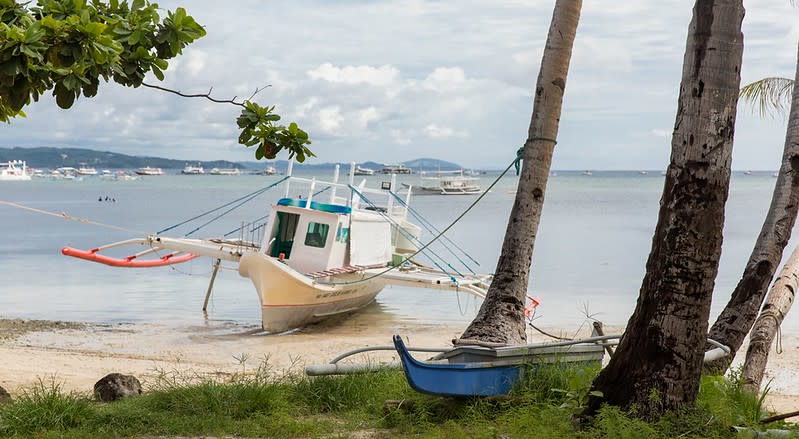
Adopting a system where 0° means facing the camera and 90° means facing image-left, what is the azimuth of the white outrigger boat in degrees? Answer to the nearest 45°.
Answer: approximately 45°

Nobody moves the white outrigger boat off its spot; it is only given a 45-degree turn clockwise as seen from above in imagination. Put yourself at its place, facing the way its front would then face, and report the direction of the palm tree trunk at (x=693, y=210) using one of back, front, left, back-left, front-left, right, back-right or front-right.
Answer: left

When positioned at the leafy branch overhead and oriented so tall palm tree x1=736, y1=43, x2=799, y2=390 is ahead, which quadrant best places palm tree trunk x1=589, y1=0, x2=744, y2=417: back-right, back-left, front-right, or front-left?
front-right

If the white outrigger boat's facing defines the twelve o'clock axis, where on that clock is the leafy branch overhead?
The leafy branch overhead is roughly at 11 o'clock from the white outrigger boat.

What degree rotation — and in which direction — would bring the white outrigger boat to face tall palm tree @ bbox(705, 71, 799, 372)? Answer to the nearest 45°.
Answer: approximately 45° to its left

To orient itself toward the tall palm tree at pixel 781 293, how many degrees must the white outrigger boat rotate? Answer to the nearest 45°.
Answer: approximately 45° to its left
